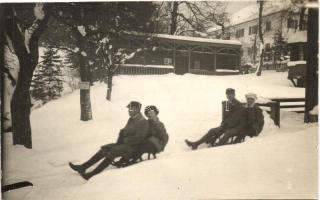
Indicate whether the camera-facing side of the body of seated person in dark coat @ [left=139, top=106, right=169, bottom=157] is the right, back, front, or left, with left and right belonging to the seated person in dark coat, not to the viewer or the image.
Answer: left

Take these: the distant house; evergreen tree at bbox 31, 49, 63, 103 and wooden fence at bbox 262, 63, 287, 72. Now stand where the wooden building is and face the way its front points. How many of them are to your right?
1

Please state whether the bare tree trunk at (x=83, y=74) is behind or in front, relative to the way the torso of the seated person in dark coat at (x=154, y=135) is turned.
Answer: in front

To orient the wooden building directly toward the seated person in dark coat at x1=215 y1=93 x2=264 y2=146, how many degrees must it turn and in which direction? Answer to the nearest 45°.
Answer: approximately 45° to its left

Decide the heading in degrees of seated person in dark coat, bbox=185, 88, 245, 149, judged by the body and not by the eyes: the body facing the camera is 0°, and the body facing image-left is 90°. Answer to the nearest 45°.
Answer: approximately 45°

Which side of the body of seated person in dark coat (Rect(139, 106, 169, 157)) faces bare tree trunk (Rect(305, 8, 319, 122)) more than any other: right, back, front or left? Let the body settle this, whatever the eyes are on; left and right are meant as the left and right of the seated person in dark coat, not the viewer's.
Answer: back

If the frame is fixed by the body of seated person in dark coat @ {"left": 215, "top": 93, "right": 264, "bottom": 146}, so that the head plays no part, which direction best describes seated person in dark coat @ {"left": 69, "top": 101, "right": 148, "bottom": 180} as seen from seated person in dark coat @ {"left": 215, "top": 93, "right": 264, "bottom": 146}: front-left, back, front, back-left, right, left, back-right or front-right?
front-right

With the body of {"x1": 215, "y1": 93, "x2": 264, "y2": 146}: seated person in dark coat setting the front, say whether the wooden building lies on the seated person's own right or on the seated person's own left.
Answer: on the seated person's own right

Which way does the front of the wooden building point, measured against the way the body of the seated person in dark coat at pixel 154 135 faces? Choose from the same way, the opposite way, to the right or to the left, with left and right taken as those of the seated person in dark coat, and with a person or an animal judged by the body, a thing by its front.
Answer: to the left

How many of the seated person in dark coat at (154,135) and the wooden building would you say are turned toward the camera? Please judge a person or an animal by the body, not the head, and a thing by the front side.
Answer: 1
